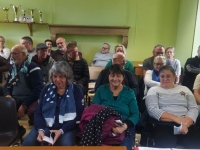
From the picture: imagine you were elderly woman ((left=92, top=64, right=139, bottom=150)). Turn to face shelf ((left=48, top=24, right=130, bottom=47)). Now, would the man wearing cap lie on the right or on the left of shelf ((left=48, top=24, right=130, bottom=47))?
left

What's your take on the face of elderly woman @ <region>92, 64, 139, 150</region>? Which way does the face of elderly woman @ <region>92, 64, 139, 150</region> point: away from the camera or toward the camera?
toward the camera

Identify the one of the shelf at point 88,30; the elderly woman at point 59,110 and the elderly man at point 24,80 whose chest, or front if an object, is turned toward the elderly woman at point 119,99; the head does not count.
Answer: the shelf

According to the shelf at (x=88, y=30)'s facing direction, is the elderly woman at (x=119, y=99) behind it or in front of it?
in front

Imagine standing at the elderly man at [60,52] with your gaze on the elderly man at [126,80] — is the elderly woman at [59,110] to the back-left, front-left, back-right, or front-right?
front-right

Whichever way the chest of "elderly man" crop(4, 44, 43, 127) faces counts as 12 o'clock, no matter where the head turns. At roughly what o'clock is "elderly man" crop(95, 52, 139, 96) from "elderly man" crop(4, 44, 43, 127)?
"elderly man" crop(95, 52, 139, 96) is roughly at 8 o'clock from "elderly man" crop(4, 44, 43, 127).

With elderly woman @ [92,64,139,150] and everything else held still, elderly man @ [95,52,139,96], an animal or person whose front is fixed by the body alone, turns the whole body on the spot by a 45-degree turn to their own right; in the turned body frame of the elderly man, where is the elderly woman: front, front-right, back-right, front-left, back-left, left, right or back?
front-left

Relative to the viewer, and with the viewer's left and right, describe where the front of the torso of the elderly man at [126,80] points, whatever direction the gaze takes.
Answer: facing the viewer

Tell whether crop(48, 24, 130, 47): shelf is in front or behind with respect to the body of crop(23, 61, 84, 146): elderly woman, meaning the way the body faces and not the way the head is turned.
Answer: behind

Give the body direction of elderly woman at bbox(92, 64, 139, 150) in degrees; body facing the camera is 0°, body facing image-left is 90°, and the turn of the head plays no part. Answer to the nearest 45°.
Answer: approximately 0°

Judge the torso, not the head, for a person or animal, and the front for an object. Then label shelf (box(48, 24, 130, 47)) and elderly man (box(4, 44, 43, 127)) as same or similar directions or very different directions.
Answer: same or similar directions

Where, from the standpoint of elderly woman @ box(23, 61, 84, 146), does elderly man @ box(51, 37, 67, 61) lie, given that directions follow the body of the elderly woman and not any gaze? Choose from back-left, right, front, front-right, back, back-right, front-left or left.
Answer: back
